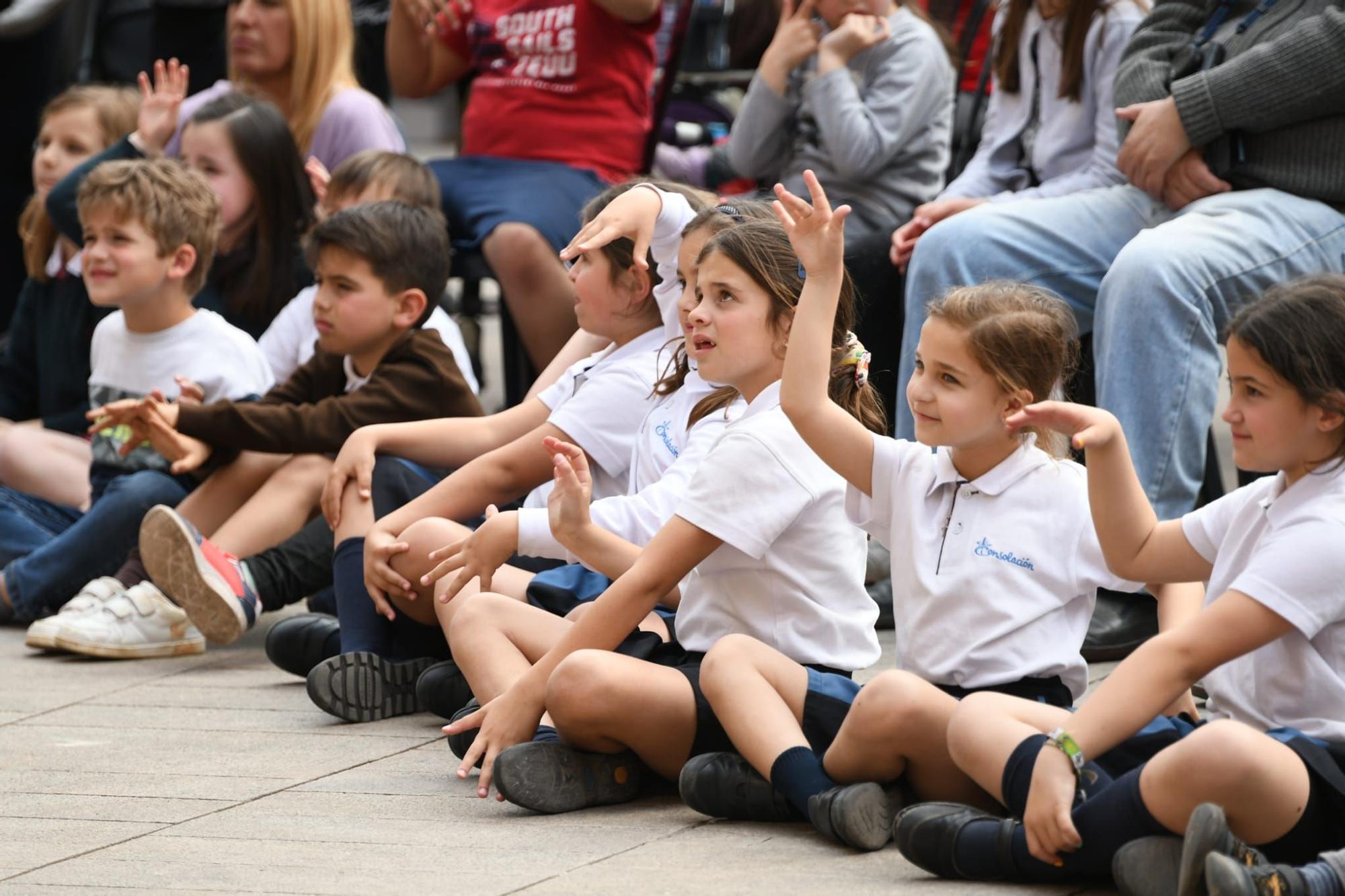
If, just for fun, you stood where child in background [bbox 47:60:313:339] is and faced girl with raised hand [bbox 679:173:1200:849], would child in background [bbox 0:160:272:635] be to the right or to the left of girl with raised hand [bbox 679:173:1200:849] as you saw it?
right

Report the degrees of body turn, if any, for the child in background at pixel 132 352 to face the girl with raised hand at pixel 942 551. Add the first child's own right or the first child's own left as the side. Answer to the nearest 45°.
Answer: approximately 90° to the first child's own left

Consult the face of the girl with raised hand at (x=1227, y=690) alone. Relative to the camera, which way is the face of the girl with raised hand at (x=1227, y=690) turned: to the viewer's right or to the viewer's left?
to the viewer's left

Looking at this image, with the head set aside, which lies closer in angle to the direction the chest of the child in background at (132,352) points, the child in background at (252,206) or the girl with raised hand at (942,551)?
the girl with raised hand

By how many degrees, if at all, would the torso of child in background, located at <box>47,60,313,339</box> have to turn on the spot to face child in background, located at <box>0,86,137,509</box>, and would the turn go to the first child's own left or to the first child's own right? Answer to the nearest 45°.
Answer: approximately 45° to the first child's own right

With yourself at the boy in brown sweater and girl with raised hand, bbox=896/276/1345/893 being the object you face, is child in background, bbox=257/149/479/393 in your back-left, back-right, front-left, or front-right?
back-left

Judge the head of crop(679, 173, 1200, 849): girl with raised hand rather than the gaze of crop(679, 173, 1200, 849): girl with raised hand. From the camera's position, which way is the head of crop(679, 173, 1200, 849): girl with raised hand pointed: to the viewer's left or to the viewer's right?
to the viewer's left

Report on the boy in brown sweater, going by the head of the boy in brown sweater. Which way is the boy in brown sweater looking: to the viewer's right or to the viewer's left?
to the viewer's left

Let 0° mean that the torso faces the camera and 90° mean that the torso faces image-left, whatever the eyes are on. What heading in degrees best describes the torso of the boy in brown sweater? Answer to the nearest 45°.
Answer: approximately 45°

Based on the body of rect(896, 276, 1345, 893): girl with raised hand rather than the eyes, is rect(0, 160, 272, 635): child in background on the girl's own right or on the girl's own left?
on the girl's own right

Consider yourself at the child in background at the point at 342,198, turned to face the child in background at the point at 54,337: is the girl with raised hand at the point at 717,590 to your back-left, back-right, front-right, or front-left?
back-left

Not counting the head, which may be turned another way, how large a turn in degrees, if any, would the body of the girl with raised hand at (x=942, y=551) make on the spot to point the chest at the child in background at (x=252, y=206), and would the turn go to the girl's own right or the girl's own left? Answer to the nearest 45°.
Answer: approximately 90° to the girl's own right
